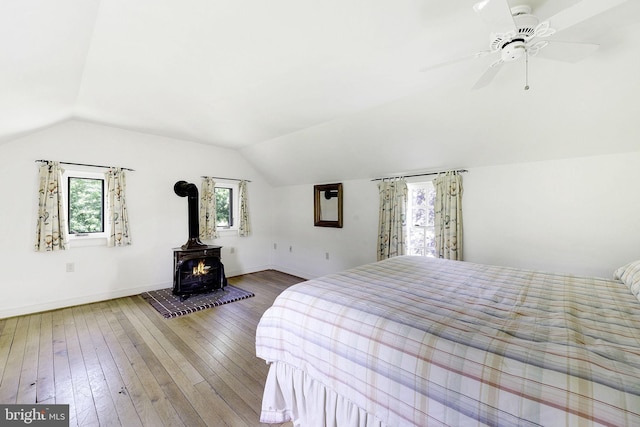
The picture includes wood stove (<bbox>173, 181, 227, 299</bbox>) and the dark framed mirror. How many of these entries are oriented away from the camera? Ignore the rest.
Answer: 0

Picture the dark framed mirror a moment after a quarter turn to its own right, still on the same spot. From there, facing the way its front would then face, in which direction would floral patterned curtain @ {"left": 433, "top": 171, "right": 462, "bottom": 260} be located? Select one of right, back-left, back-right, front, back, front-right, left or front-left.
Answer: back

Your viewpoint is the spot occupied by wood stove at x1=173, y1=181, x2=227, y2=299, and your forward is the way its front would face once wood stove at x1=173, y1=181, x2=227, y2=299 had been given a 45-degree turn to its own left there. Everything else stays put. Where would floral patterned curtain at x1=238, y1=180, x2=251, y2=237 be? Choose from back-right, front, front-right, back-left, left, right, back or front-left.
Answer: front-left

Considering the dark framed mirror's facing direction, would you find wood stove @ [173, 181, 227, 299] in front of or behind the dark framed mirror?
in front

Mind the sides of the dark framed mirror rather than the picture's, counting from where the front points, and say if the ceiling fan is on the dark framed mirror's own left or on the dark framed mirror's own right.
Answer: on the dark framed mirror's own left

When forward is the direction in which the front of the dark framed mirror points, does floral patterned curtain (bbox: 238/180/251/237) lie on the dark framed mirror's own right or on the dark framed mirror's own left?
on the dark framed mirror's own right

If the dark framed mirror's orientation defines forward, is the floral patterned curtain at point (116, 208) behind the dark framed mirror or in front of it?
in front

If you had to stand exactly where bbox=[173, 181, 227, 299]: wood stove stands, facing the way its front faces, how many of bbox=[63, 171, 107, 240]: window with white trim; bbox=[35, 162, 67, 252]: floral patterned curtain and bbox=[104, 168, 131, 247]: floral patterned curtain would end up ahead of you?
0

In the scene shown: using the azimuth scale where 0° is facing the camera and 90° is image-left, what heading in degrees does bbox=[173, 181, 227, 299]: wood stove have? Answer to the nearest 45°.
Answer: approximately 315°

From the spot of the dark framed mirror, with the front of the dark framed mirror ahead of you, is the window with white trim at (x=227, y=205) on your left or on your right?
on your right

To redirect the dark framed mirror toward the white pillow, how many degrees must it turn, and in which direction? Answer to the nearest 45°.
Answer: approximately 90° to its left
